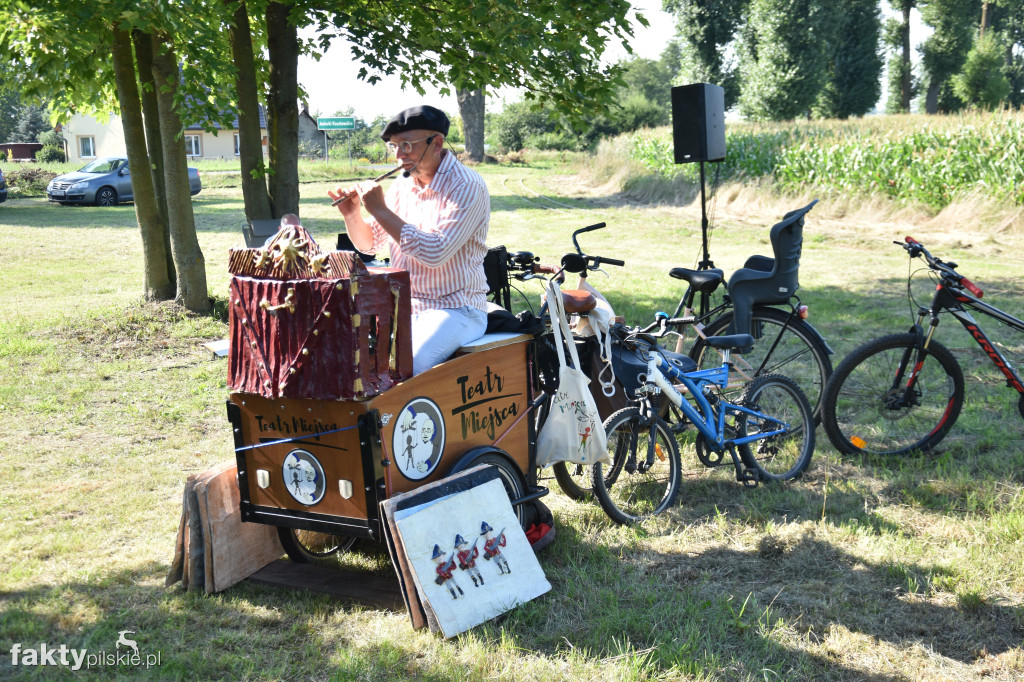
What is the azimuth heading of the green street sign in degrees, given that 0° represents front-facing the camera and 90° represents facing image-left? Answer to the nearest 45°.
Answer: approximately 0°

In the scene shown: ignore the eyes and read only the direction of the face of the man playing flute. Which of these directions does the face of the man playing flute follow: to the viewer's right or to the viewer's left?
to the viewer's left

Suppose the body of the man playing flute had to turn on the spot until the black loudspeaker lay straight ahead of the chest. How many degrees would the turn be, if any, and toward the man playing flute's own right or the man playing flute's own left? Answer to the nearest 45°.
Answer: approximately 180°

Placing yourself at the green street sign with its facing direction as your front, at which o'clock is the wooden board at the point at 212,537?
The wooden board is roughly at 12 o'clock from the green street sign.

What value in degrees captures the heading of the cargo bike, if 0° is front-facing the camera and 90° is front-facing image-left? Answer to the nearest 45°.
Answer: approximately 45°

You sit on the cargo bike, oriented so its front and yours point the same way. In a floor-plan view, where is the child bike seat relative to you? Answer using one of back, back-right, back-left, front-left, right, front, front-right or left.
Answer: back

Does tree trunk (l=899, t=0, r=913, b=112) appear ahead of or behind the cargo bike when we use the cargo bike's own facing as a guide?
behind

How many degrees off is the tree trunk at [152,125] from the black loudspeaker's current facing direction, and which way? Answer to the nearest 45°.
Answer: approximately 45° to its right

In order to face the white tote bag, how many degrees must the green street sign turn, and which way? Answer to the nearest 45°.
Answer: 0° — it already faces it

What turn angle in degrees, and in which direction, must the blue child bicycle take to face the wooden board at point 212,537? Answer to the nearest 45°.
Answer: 0° — it already faces it

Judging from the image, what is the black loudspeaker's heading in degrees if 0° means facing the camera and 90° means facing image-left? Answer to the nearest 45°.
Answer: approximately 45°

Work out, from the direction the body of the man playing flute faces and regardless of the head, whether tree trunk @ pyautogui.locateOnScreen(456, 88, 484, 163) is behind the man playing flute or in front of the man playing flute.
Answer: behind

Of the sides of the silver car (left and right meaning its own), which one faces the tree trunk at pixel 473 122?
back
